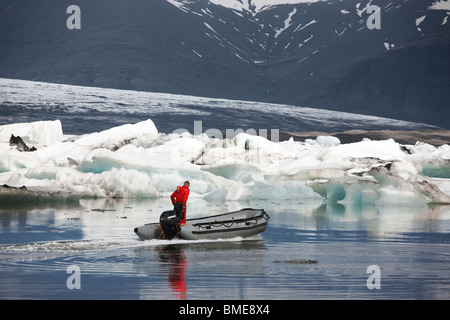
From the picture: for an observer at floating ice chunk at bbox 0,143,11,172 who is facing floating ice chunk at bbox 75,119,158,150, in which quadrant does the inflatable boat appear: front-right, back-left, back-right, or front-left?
back-right

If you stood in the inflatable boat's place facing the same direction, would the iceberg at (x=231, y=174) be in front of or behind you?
in front

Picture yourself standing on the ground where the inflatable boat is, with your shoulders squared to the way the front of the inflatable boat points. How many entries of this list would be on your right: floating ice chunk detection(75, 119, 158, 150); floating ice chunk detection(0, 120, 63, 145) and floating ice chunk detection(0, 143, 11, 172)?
0

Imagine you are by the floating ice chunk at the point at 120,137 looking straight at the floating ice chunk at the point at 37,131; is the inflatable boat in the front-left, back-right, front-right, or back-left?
back-left

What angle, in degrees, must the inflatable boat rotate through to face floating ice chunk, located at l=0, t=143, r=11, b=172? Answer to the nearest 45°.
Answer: approximately 90° to its left

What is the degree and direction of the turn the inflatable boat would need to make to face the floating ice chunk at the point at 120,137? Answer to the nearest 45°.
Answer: approximately 45° to its left

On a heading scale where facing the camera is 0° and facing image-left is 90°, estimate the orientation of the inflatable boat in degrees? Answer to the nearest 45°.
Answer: approximately 225°

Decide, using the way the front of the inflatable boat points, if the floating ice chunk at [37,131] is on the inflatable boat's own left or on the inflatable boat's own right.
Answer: on the inflatable boat's own left

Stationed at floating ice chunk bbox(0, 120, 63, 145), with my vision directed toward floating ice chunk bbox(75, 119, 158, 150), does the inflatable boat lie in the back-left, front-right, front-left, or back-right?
front-right
